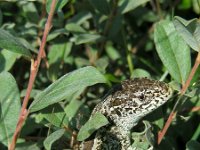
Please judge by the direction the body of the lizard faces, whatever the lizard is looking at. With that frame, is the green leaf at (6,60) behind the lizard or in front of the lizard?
behind

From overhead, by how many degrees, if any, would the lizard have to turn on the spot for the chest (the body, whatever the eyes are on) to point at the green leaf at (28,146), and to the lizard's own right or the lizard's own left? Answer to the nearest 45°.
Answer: approximately 180°

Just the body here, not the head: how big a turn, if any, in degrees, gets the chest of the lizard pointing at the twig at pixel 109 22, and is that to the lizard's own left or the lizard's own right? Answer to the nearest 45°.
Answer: approximately 90° to the lizard's own left

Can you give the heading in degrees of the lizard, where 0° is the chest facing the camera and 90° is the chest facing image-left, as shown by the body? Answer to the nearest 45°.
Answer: approximately 270°

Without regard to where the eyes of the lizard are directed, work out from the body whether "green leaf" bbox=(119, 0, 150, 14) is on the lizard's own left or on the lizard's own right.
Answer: on the lizard's own left

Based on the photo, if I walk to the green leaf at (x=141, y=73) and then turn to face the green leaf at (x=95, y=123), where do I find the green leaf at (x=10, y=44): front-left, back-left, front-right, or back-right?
front-right

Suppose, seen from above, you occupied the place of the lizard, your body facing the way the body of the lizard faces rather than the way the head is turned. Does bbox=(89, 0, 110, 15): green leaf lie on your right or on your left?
on your left

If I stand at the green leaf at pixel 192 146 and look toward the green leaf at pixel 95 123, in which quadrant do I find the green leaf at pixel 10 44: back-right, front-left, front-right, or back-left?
front-right

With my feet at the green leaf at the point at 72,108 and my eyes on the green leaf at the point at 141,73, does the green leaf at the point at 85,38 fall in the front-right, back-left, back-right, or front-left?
front-left

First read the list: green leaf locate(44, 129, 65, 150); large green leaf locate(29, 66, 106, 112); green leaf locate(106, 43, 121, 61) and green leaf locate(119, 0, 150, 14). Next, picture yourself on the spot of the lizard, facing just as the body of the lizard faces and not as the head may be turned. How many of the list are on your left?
2
